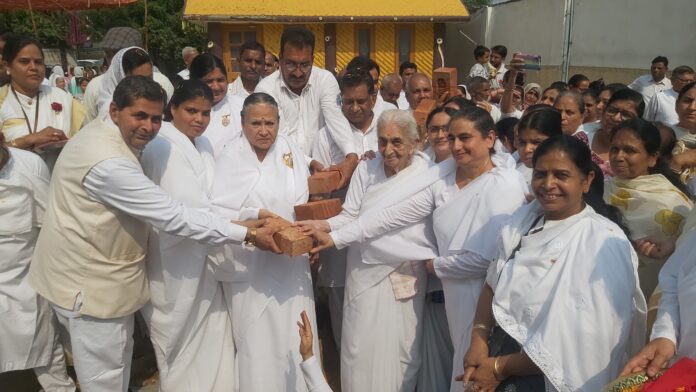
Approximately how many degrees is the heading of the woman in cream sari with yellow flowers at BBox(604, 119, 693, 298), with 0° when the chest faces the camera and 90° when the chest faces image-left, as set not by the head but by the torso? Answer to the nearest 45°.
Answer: approximately 45°

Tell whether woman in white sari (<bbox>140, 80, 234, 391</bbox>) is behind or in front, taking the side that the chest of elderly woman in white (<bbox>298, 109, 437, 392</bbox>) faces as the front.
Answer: in front

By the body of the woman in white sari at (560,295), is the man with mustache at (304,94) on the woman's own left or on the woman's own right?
on the woman's own right

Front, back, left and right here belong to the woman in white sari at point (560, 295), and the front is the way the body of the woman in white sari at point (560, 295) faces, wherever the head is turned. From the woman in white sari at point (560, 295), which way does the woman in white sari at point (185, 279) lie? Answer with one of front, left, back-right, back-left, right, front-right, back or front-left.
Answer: front-right

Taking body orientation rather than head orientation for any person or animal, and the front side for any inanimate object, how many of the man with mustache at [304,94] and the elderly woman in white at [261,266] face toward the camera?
2

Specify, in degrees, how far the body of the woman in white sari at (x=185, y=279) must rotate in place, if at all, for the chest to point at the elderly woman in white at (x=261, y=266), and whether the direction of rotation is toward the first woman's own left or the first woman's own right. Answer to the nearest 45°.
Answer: approximately 45° to the first woman's own left

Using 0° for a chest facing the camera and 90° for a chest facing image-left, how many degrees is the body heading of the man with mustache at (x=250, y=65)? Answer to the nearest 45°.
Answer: approximately 0°

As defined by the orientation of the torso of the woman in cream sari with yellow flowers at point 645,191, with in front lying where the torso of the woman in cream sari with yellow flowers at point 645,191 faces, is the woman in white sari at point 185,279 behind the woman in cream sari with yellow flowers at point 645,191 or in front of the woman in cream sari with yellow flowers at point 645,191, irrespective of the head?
in front

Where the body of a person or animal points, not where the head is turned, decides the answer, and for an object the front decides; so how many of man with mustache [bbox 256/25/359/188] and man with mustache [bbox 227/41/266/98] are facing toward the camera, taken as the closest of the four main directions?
2

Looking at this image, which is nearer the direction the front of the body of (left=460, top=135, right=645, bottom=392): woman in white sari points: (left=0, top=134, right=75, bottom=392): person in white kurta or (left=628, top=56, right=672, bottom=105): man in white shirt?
the person in white kurta
